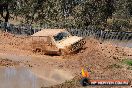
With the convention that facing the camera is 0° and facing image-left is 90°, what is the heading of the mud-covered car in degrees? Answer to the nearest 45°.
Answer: approximately 315°
